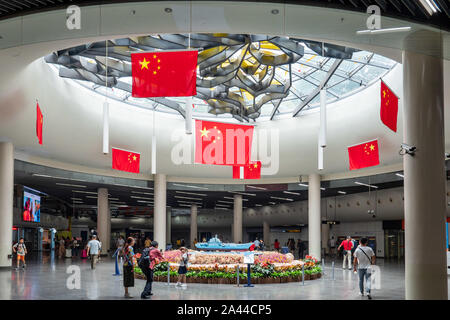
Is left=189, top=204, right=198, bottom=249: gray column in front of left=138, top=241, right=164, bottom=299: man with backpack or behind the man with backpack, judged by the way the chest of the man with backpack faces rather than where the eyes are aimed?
in front

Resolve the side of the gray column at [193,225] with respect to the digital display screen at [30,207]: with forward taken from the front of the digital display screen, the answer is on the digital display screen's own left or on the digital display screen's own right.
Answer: on the digital display screen's own left

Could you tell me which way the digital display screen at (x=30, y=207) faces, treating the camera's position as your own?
facing the viewer and to the right of the viewer

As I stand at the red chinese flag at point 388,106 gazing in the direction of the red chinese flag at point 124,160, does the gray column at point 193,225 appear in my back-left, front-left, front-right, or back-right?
front-right
